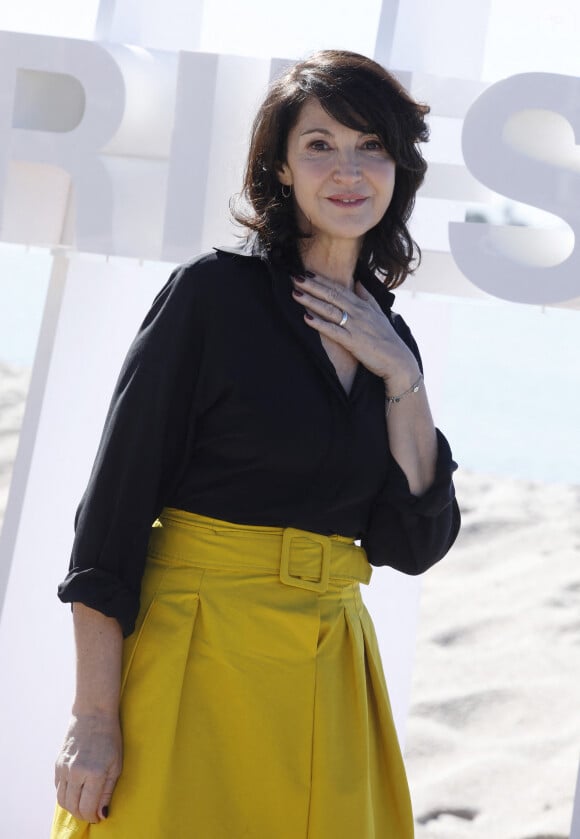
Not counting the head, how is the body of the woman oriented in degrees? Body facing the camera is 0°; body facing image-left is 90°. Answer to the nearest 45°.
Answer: approximately 315°
